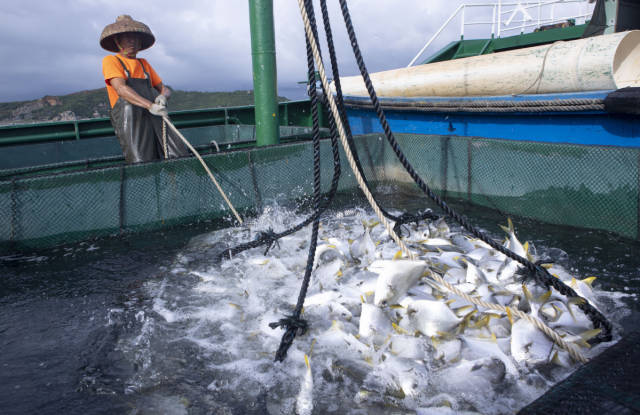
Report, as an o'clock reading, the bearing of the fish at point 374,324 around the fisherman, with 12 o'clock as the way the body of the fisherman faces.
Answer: The fish is roughly at 1 o'clock from the fisherman.

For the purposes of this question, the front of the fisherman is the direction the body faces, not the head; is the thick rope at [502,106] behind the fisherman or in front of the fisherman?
in front

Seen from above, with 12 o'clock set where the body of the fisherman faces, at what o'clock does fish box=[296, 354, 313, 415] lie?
The fish is roughly at 1 o'clock from the fisherman.

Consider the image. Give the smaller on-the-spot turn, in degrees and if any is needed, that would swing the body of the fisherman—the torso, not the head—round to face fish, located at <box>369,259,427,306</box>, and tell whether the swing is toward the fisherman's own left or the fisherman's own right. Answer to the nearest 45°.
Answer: approximately 45° to the fisherman's own right

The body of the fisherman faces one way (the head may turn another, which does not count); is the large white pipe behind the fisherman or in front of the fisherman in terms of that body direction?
in front

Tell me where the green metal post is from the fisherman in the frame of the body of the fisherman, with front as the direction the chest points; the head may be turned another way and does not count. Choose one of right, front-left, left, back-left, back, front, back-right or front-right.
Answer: front-left

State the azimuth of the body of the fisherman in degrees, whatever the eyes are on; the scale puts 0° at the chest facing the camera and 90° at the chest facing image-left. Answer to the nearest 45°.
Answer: approximately 315°

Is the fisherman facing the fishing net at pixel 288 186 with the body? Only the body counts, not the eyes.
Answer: yes
